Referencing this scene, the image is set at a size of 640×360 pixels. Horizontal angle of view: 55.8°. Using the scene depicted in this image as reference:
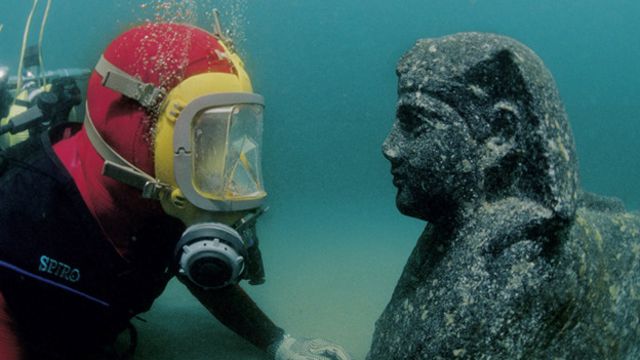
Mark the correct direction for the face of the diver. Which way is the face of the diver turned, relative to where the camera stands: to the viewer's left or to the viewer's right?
to the viewer's right

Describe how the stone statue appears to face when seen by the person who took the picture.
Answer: facing to the left of the viewer

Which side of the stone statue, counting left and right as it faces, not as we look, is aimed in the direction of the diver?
front

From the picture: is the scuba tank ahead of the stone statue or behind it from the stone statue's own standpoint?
ahead
